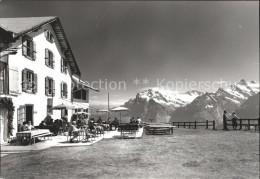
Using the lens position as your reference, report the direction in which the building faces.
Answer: facing the viewer and to the right of the viewer
